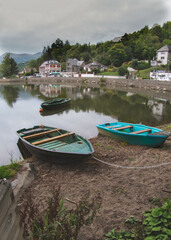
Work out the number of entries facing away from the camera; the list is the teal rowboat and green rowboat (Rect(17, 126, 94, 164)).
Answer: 0
